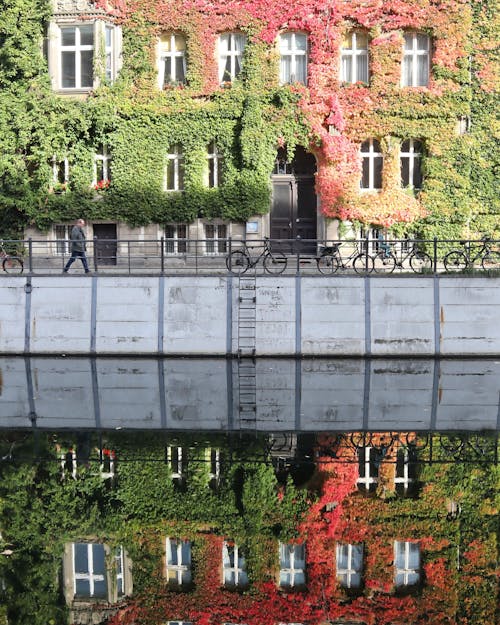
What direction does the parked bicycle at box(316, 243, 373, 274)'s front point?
to the viewer's right

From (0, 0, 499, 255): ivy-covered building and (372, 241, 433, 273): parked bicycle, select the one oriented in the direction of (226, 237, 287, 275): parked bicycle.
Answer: the ivy-covered building

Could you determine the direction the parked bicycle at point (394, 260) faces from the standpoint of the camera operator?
facing to the right of the viewer

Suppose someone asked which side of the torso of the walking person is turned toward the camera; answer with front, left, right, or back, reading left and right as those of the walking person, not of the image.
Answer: right

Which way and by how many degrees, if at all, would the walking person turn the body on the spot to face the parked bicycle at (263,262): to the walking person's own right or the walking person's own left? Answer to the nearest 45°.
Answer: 0° — they already face it
